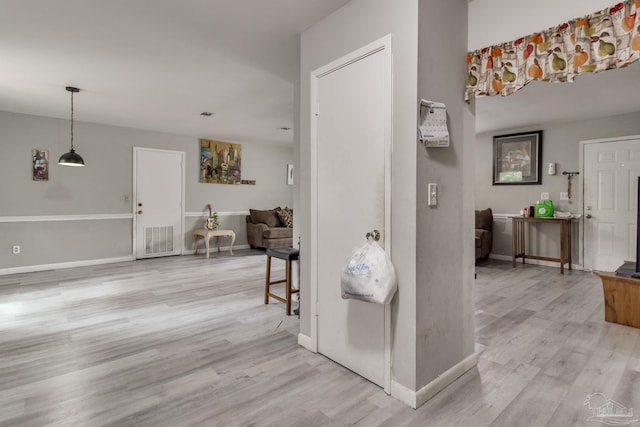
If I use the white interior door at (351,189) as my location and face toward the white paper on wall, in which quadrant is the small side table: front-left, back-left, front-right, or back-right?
back-left

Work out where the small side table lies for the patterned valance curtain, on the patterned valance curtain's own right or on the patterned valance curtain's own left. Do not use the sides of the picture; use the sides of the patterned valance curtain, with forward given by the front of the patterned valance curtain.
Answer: on the patterned valance curtain's own right

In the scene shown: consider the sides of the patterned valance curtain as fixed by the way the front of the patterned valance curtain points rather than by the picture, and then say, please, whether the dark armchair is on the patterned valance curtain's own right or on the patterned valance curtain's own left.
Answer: on the patterned valance curtain's own right

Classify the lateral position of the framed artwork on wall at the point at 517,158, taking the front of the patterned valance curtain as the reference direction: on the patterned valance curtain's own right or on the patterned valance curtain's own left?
on the patterned valance curtain's own right

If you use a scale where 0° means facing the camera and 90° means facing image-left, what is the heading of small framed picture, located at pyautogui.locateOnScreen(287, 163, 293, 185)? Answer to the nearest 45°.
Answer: approximately 315°

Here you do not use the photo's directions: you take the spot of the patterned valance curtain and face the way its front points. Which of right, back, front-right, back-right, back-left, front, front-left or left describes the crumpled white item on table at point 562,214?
back-right

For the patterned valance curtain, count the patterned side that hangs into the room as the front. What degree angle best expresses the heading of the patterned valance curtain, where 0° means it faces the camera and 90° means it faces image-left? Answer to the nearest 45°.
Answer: approximately 45°

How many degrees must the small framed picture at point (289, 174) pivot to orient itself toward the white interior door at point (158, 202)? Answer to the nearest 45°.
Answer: approximately 90° to its right

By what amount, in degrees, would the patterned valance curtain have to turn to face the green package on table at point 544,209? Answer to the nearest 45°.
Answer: approximately 135° to its right

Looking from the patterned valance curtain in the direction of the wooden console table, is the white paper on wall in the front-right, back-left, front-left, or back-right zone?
back-left
